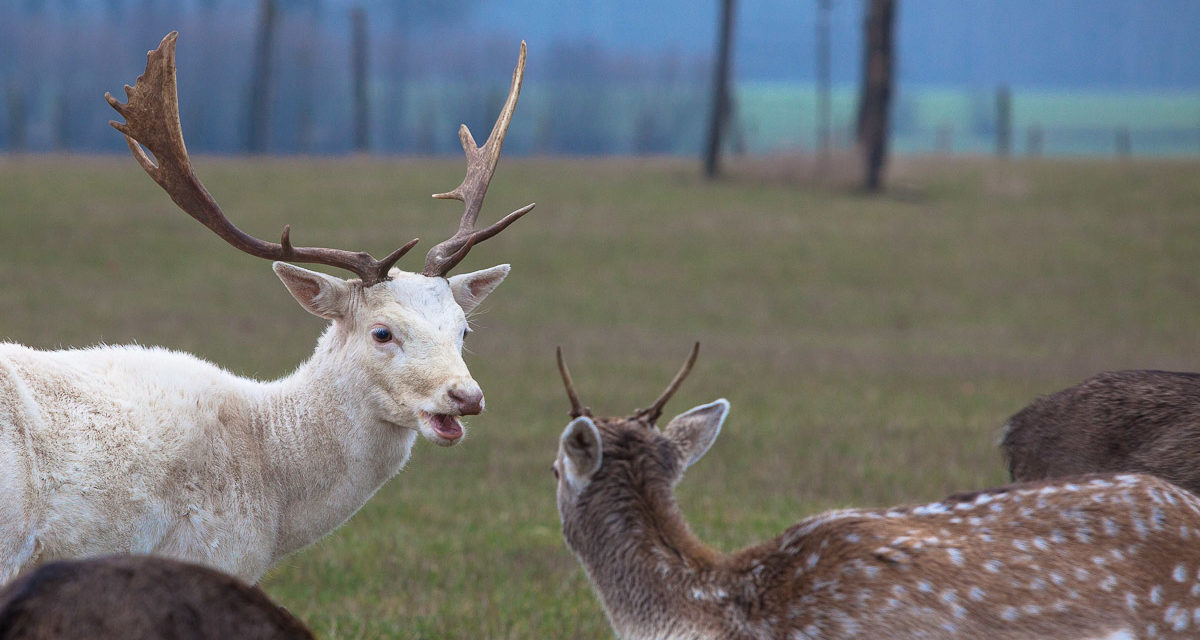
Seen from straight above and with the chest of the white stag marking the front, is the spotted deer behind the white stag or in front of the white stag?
in front

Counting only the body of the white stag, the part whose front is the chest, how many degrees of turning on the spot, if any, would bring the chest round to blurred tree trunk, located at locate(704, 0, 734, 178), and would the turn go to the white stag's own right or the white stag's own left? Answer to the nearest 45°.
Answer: approximately 90° to the white stag's own left

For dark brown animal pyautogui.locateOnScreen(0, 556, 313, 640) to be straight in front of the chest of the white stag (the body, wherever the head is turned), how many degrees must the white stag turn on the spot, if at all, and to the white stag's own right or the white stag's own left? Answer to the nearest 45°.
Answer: approximately 90° to the white stag's own right

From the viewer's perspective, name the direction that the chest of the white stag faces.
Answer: to the viewer's right

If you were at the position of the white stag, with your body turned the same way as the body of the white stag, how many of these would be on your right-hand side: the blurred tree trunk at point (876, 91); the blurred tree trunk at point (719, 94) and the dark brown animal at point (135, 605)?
1

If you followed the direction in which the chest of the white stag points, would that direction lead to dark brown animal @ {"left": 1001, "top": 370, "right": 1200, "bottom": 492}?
yes

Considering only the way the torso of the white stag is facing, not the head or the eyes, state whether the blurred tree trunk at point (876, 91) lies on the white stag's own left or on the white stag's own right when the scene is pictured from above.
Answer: on the white stag's own left
